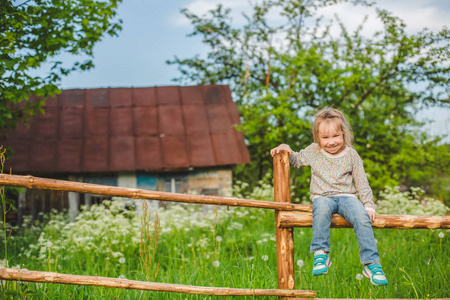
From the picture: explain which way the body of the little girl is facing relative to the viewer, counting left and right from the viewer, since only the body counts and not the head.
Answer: facing the viewer

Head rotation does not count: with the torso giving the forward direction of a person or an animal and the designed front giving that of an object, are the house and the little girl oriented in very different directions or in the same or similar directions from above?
same or similar directions

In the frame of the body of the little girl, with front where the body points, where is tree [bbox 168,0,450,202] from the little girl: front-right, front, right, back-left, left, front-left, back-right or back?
back

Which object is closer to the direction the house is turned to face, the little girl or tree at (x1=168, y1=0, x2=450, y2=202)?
the little girl

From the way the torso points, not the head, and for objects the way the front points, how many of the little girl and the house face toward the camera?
2

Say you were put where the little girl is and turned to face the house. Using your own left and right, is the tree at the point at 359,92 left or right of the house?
right

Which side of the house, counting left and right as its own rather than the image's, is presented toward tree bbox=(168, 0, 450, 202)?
left

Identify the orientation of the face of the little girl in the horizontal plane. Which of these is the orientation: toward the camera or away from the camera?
toward the camera

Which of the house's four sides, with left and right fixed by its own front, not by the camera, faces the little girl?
front
